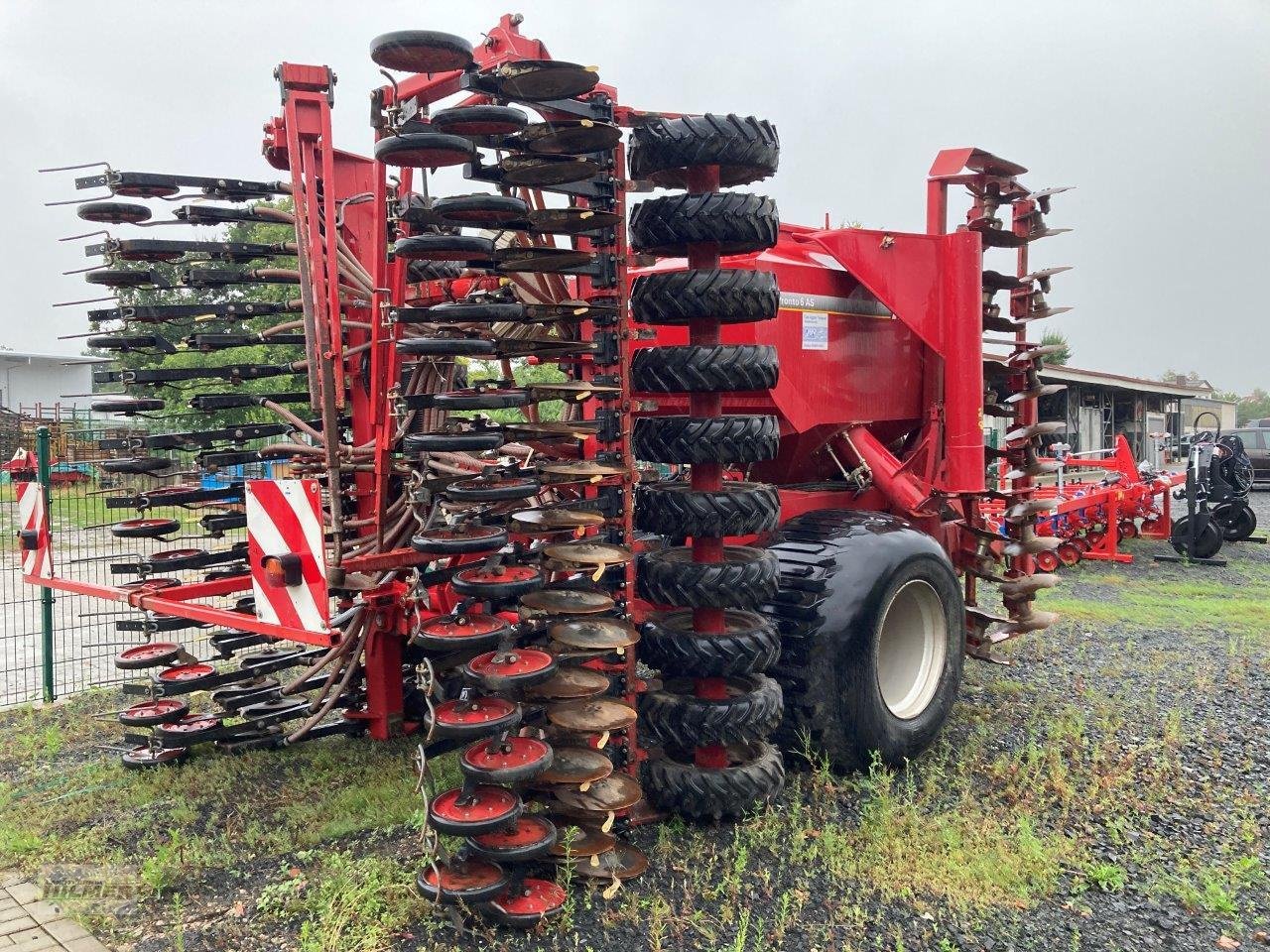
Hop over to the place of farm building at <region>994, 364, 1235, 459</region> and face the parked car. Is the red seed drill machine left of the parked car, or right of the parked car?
right

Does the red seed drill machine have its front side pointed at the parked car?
yes

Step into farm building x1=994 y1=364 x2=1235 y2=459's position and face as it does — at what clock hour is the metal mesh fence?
The metal mesh fence is roughly at 2 o'clock from the farm building.

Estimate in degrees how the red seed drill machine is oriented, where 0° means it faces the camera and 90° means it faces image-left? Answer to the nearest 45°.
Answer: approximately 225°

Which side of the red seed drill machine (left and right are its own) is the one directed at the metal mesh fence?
left

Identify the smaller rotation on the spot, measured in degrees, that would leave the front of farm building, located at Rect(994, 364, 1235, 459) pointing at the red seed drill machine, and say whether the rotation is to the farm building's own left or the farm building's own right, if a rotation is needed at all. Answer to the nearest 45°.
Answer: approximately 45° to the farm building's own right

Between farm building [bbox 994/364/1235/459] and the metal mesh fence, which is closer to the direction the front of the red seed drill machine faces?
the farm building
